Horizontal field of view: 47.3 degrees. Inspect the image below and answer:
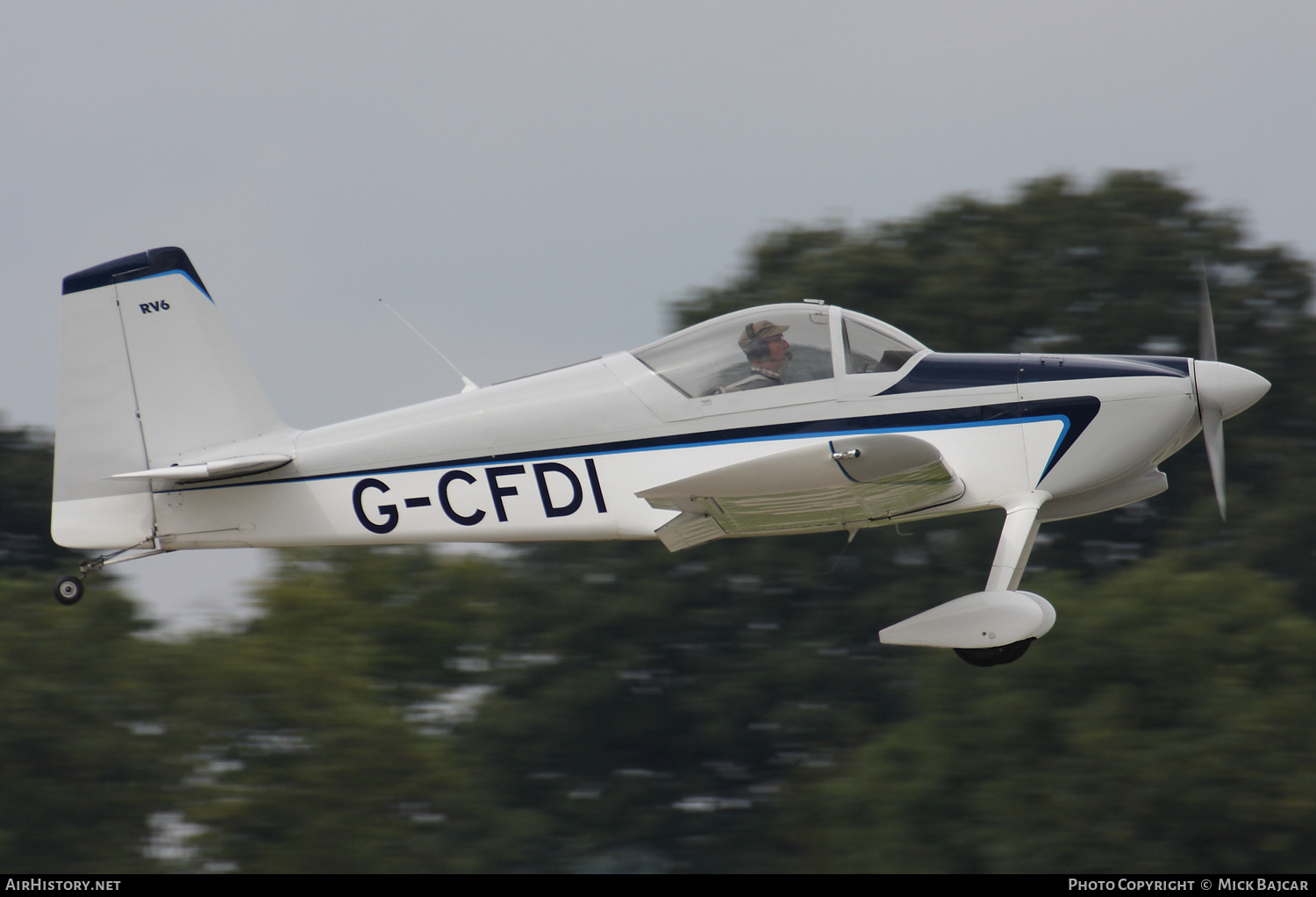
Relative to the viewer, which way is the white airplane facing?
to the viewer's right

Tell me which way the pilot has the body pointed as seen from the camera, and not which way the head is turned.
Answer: to the viewer's right

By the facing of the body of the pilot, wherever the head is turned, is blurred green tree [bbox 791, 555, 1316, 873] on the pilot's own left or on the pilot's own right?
on the pilot's own left

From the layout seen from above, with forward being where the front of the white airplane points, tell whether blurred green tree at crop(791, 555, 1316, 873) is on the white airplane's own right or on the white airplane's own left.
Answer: on the white airplane's own left

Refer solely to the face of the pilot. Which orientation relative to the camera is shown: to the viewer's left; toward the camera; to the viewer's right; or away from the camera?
to the viewer's right
